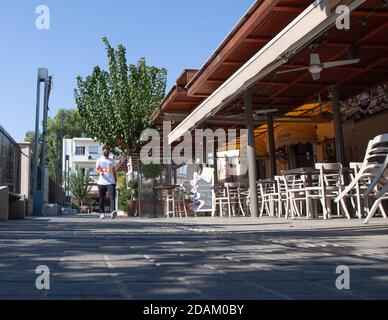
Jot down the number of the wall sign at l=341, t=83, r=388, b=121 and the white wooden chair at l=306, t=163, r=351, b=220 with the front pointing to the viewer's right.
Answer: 0

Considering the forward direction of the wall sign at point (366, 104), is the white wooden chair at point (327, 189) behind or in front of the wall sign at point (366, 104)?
in front

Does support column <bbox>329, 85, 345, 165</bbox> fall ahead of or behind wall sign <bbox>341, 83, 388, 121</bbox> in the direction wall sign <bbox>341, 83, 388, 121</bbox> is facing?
ahead

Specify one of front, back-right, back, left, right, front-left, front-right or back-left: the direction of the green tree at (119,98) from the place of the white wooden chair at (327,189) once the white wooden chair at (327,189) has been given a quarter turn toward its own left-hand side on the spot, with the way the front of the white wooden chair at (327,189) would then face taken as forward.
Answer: right

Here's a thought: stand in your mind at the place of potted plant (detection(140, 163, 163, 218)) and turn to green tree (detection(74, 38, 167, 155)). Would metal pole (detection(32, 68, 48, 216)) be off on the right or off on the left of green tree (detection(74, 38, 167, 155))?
left

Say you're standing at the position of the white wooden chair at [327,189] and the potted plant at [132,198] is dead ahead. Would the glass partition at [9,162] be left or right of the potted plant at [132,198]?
left

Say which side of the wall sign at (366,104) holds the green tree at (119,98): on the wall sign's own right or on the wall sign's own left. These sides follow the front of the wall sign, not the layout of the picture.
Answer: on the wall sign's own right

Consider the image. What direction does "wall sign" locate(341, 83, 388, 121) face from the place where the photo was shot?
facing the viewer and to the left of the viewer

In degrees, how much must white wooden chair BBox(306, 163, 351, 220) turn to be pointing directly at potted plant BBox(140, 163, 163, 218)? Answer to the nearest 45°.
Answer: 0° — it already faces it

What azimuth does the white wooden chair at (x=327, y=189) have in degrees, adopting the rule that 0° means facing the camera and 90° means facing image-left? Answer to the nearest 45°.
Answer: approximately 135°

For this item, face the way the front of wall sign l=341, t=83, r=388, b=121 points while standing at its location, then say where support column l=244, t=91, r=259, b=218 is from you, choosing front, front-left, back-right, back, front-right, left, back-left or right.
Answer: front

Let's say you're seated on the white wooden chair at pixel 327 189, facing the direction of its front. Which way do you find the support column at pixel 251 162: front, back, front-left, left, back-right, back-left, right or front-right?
front

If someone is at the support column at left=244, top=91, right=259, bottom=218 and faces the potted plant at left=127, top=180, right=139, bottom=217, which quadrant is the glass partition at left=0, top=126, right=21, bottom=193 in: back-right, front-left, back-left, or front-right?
front-left
